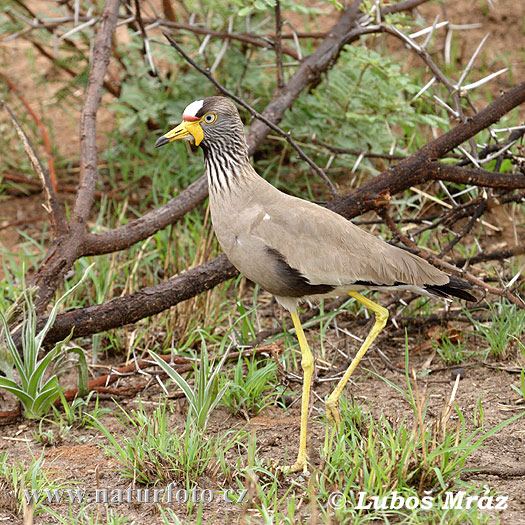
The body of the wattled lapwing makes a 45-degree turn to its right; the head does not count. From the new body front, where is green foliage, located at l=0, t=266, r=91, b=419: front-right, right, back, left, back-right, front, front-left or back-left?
front-left

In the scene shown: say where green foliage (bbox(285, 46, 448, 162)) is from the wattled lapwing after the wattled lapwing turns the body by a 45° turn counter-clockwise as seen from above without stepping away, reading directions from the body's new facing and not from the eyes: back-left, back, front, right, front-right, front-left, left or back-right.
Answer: back-right

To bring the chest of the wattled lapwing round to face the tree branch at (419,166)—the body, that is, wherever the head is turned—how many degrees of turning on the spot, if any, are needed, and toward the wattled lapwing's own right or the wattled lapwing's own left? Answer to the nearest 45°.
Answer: approximately 135° to the wattled lapwing's own right

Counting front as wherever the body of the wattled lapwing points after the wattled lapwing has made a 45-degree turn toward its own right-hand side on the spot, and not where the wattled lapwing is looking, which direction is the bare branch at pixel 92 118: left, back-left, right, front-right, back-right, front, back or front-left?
front

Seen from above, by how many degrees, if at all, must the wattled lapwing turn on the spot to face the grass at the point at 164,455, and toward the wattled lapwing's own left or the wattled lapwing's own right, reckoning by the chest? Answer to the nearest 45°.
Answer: approximately 45° to the wattled lapwing's own left

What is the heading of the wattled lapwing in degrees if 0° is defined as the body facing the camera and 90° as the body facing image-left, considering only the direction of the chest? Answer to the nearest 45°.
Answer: approximately 90°
